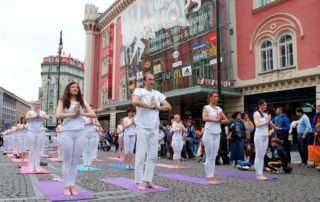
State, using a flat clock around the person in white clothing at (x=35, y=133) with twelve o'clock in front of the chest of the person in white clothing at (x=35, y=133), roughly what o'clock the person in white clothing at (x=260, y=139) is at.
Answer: the person in white clothing at (x=260, y=139) is roughly at 10 o'clock from the person in white clothing at (x=35, y=133).

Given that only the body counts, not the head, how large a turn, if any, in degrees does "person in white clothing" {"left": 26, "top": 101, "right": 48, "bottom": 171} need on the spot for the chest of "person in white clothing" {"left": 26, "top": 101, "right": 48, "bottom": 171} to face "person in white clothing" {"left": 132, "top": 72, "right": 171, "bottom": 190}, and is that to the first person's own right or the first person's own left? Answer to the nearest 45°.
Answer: approximately 45° to the first person's own left

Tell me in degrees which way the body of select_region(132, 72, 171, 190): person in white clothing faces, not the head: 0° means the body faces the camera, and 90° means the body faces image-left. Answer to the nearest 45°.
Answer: approximately 315°

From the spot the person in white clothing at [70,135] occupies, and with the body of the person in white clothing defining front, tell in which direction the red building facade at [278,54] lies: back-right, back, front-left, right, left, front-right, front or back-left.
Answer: back-left

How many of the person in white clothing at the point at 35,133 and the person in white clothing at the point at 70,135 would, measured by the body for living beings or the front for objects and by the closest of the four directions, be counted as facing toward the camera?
2

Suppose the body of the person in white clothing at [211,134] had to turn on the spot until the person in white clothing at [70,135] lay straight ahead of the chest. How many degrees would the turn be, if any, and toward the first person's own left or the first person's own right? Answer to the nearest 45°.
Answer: approximately 90° to the first person's own right

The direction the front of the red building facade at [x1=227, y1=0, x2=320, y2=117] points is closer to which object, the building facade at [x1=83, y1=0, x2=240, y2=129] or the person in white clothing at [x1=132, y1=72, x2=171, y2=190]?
the person in white clothing

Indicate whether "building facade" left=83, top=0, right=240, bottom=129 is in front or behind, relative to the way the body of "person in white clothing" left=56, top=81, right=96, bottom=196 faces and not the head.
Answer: behind

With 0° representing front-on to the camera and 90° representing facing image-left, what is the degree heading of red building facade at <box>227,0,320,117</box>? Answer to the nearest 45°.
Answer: approximately 45°

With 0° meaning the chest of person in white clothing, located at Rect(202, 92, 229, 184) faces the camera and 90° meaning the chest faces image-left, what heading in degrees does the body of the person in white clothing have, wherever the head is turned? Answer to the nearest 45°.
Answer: approximately 315°
